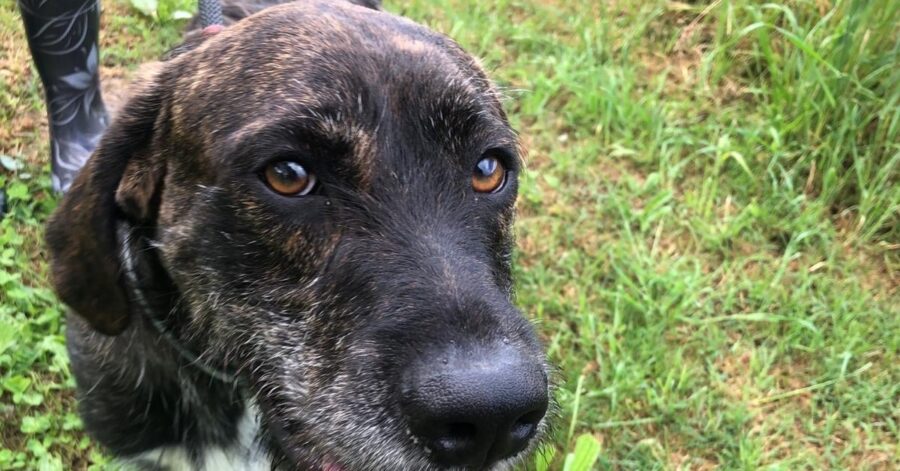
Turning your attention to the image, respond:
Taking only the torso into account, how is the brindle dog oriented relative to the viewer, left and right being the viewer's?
facing the viewer and to the right of the viewer
